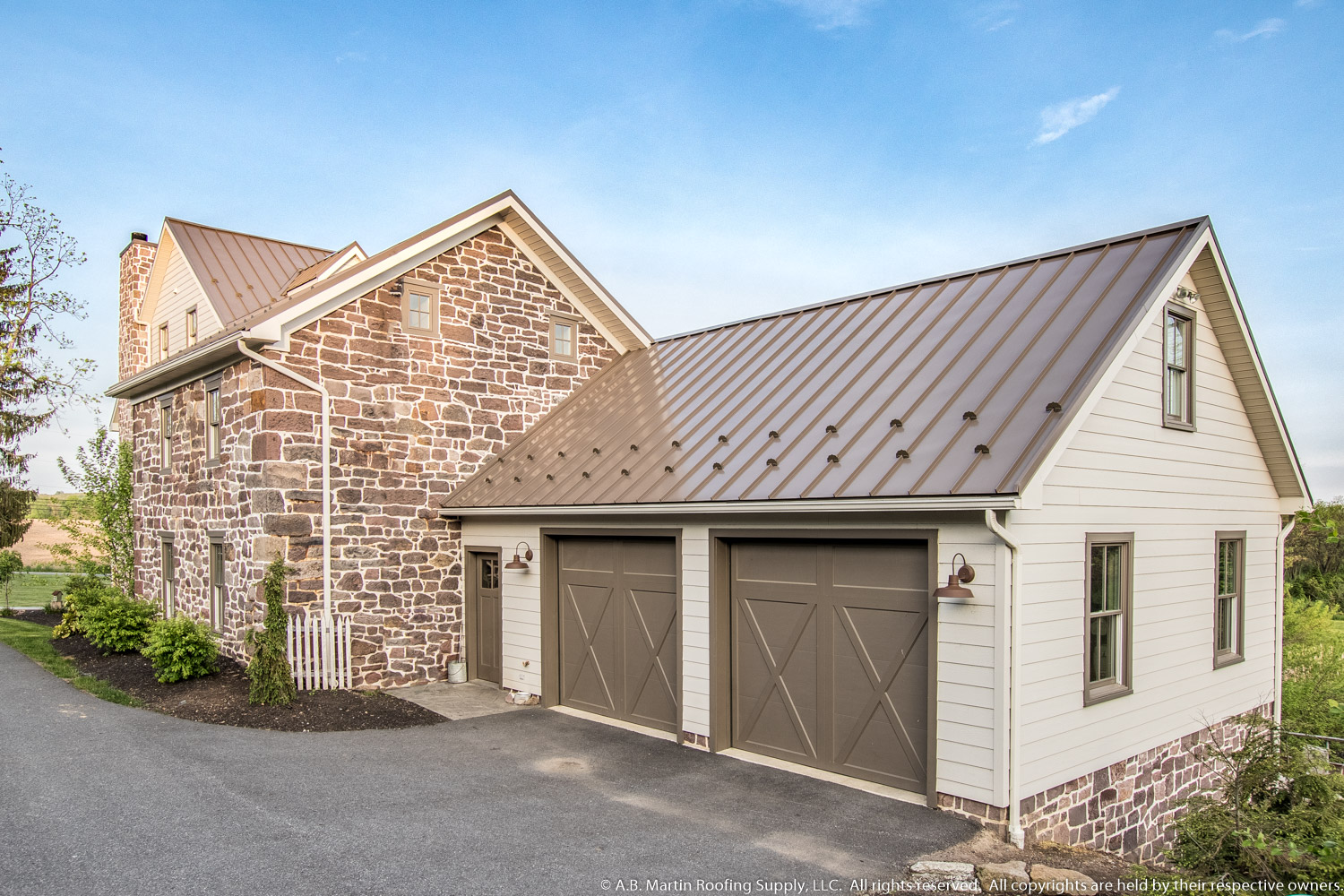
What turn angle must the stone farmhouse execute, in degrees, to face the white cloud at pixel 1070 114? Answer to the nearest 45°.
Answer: approximately 180°

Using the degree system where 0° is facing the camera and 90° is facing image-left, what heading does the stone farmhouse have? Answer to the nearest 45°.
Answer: approximately 45°

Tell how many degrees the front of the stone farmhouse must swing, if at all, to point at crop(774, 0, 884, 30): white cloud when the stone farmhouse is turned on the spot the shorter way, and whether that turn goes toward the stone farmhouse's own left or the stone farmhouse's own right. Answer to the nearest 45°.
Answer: approximately 135° to the stone farmhouse's own right

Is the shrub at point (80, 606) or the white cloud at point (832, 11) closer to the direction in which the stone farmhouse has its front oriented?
the shrub
